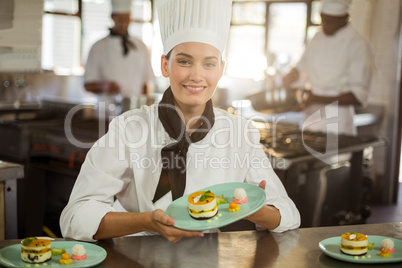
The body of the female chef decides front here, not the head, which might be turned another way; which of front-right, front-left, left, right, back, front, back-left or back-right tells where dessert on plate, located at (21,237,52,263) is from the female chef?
front-right

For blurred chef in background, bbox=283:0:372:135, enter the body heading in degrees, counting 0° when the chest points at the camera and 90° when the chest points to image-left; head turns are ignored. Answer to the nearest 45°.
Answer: approximately 45°

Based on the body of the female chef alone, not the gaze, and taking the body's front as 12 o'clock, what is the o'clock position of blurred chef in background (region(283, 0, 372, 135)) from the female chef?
The blurred chef in background is roughly at 7 o'clock from the female chef.

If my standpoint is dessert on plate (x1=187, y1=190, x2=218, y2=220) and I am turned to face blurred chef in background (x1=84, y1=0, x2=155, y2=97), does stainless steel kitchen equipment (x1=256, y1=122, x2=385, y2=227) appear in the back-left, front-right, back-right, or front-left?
front-right

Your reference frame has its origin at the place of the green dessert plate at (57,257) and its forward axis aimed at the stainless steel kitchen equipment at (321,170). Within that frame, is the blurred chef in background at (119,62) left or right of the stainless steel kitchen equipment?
left

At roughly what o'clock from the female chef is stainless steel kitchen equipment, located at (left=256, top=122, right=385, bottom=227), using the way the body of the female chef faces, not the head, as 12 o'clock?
The stainless steel kitchen equipment is roughly at 7 o'clock from the female chef.

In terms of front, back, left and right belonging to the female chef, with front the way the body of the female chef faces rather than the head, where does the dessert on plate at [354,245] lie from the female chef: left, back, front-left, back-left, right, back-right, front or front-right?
front-left

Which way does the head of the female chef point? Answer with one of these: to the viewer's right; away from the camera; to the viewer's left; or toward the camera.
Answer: toward the camera

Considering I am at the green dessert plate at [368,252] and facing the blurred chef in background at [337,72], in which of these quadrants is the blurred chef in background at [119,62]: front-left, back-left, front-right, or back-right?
front-left

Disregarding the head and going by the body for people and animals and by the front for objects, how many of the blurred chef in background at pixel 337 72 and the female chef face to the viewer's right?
0

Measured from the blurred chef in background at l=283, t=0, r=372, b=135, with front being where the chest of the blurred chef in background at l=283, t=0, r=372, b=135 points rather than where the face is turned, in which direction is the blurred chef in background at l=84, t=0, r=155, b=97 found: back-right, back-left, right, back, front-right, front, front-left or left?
front-right

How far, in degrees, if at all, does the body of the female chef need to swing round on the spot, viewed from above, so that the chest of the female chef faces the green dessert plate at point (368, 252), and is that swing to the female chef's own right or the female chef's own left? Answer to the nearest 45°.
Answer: approximately 45° to the female chef's own left

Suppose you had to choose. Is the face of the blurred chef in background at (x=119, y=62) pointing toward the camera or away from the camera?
toward the camera

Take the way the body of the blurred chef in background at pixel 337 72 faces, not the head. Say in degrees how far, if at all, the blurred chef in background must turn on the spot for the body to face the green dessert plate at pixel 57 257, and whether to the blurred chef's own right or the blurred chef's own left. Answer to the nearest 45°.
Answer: approximately 45° to the blurred chef's own left

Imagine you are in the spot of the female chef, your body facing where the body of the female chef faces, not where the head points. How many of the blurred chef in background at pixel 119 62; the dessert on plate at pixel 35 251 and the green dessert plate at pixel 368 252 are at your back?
1

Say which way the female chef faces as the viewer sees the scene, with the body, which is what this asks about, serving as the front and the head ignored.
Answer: toward the camera

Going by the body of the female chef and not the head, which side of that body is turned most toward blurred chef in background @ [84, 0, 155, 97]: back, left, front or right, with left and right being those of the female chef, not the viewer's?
back

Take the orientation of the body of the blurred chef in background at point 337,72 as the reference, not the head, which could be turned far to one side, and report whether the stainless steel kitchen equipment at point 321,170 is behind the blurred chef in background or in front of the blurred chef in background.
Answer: in front
